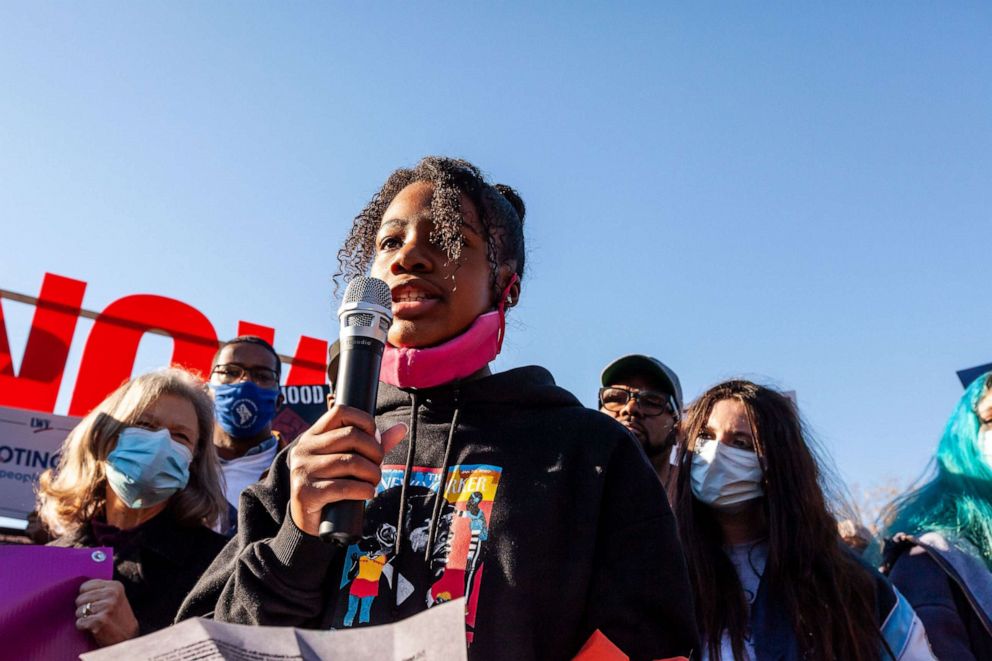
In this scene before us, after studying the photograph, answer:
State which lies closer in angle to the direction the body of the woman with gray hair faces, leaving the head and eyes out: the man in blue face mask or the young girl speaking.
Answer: the young girl speaking

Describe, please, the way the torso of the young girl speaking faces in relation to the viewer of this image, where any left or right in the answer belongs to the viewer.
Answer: facing the viewer and to the left of the viewer

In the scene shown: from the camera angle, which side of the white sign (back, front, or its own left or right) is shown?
front

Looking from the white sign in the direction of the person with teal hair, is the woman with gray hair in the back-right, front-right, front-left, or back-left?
front-right

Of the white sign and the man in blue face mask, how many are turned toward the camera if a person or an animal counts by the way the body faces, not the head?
2

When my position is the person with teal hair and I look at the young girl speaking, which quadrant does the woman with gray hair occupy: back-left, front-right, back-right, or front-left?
front-right

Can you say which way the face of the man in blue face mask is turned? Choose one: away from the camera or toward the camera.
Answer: toward the camera

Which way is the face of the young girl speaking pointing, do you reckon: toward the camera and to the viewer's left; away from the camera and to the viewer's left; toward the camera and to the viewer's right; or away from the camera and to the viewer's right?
toward the camera and to the viewer's left

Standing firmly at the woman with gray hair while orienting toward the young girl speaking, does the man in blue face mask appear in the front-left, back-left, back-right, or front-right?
back-left

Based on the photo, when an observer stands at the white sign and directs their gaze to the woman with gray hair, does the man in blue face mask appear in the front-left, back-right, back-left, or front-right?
front-left

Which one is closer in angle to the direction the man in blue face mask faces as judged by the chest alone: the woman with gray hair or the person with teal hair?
the woman with gray hair

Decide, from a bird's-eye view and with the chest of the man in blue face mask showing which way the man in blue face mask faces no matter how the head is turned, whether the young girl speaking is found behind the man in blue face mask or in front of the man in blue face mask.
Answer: in front

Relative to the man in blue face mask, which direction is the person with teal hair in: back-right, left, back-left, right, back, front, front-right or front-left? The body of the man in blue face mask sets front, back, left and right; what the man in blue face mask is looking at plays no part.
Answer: front-left

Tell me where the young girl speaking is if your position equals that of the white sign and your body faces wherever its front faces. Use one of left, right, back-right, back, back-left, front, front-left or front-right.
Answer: front

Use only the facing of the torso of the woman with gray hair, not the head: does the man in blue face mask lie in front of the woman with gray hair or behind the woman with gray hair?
behind

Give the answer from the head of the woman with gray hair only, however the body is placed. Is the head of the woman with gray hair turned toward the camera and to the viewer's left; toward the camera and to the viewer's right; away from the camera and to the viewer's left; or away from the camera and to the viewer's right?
toward the camera and to the viewer's right
